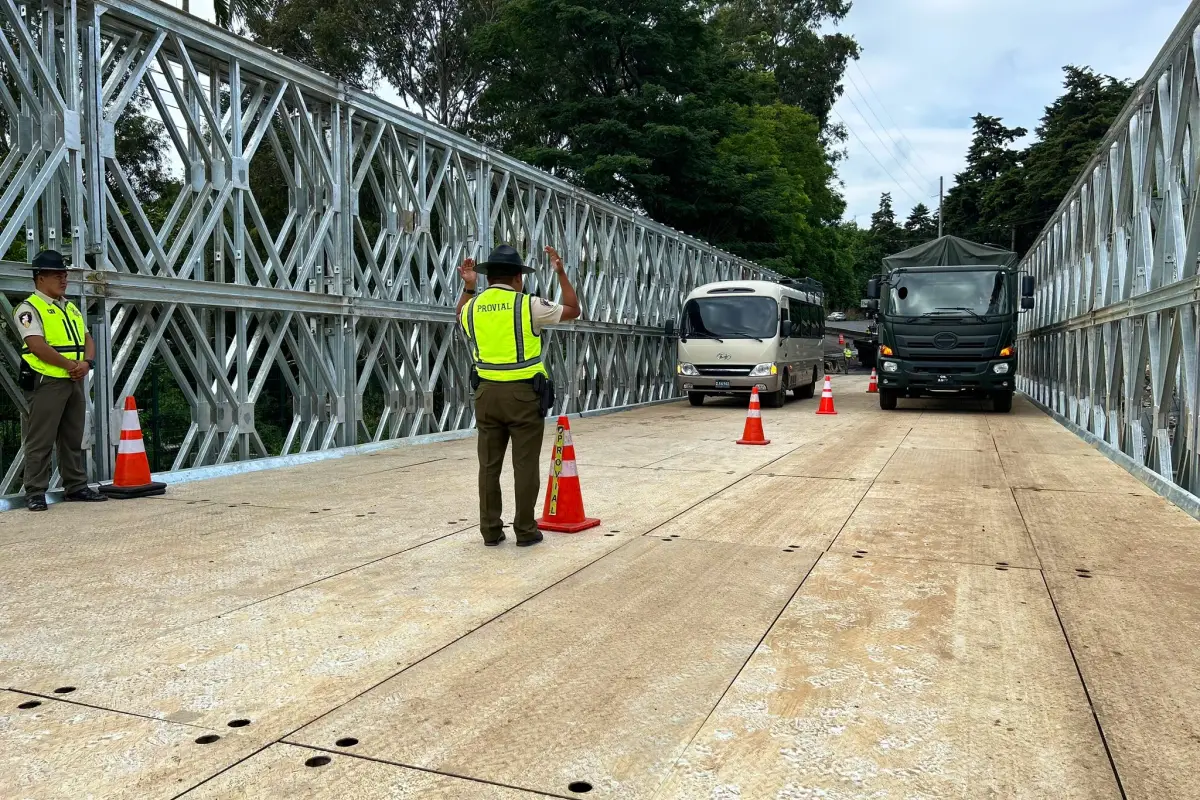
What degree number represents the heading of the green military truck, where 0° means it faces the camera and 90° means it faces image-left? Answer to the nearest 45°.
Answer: approximately 0°

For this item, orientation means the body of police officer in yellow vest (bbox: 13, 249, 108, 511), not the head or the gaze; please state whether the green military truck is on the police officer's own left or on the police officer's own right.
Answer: on the police officer's own left

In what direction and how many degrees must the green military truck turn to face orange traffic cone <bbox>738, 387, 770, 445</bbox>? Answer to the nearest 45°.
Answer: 0° — it already faces it

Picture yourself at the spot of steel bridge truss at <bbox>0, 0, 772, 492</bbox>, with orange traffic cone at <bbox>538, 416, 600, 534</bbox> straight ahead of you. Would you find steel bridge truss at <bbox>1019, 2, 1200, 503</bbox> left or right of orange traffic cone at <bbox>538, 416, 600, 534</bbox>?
left

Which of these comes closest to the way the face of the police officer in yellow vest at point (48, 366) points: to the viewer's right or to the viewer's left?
to the viewer's right

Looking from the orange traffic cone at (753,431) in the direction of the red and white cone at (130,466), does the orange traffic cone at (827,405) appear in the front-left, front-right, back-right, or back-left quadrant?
back-right

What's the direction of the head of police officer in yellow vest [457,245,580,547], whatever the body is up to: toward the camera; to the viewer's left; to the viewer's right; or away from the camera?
away from the camera

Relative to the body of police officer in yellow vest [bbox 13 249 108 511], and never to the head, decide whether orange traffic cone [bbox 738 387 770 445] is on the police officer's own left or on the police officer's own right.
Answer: on the police officer's own left

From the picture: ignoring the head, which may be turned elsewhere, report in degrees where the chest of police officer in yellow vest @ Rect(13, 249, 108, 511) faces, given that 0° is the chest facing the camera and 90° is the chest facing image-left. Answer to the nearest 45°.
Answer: approximately 315°

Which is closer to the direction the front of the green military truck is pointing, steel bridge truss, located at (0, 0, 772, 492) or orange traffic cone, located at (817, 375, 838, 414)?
the steel bridge truss
